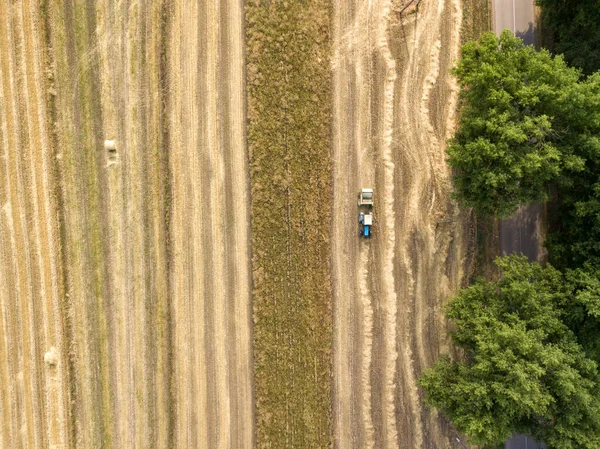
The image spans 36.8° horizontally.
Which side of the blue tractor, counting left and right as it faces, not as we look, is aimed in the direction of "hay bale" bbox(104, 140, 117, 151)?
right

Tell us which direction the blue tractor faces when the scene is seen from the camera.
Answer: facing the viewer
